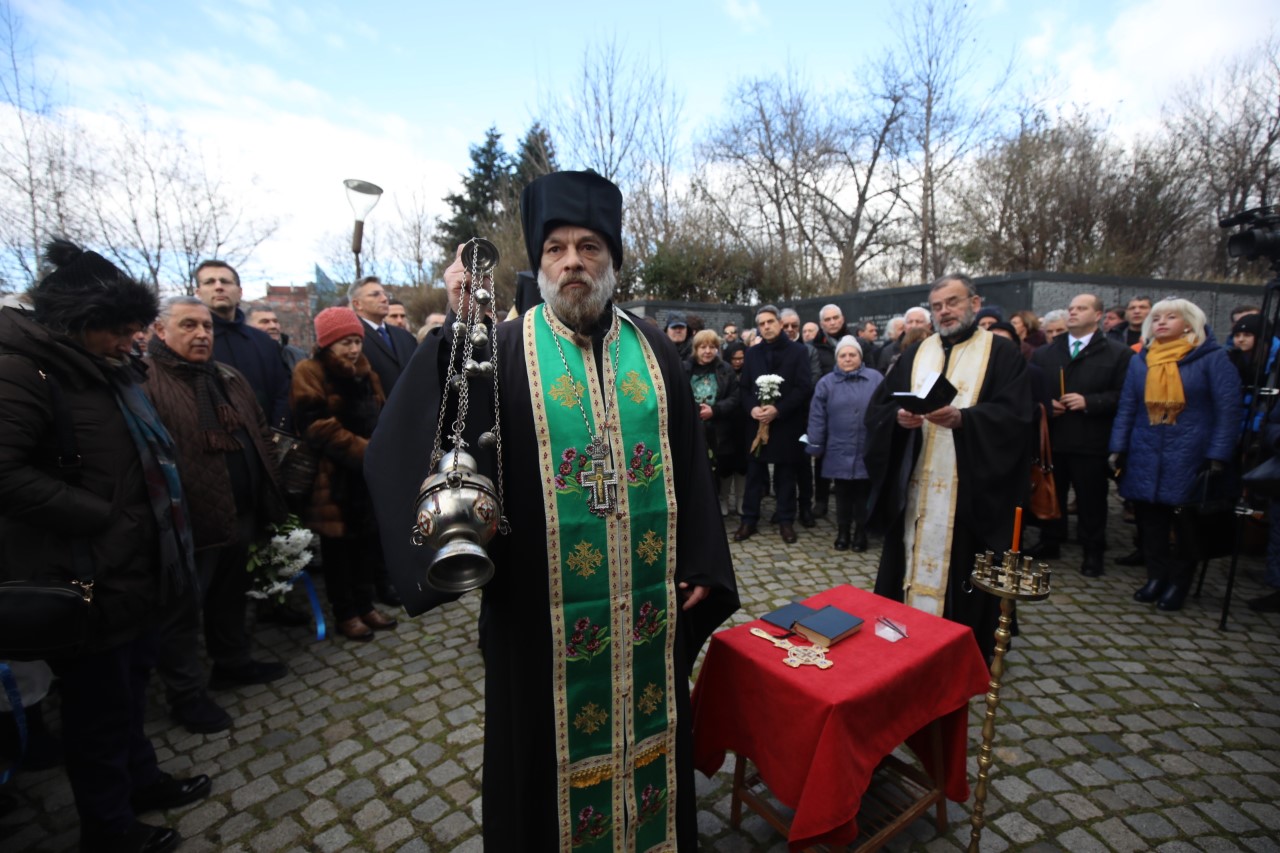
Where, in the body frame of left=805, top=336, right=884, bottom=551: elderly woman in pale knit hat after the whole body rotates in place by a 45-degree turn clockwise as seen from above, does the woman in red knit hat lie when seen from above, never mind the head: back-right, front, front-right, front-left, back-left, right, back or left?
front

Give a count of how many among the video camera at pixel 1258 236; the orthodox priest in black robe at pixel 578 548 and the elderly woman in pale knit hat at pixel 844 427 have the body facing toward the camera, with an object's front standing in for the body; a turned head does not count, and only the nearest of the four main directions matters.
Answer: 2

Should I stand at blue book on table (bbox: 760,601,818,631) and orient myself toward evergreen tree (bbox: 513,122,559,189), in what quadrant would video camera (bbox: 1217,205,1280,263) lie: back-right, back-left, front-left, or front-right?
front-right

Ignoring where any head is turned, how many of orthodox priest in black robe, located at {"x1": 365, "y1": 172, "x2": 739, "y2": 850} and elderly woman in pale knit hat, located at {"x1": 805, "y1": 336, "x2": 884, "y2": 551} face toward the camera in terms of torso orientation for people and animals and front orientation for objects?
2

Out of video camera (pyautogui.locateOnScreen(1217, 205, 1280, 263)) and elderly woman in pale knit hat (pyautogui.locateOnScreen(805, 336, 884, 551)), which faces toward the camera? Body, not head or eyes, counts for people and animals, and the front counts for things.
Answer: the elderly woman in pale knit hat

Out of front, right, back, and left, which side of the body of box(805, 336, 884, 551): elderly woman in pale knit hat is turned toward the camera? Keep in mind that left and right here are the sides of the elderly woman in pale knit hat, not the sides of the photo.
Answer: front

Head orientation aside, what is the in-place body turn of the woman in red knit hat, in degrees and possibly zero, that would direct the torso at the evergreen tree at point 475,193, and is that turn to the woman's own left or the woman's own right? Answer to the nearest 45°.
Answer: approximately 135° to the woman's own left

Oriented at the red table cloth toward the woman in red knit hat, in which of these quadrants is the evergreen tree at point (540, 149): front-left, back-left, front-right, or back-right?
front-right

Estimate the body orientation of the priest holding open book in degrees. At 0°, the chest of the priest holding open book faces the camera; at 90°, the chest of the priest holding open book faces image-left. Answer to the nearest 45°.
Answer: approximately 45°

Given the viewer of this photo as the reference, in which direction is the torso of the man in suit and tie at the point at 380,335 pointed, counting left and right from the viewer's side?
facing the viewer and to the right of the viewer

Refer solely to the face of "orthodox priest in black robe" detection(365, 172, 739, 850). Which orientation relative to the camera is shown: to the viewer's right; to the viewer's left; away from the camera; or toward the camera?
toward the camera

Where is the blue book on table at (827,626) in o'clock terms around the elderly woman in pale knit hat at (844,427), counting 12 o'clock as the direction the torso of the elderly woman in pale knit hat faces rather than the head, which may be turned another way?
The blue book on table is roughly at 12 o'clock from the elderly woman in pale knit hat.

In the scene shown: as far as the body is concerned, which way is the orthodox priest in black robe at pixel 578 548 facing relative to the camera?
toward the camera

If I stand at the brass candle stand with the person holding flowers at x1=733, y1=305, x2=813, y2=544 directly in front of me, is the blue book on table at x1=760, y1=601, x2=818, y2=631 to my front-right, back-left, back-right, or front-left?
front-left

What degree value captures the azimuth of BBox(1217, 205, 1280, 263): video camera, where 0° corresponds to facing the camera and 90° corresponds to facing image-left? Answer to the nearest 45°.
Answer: approximately 90°

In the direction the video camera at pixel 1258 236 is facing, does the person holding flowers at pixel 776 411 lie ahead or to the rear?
ahead
